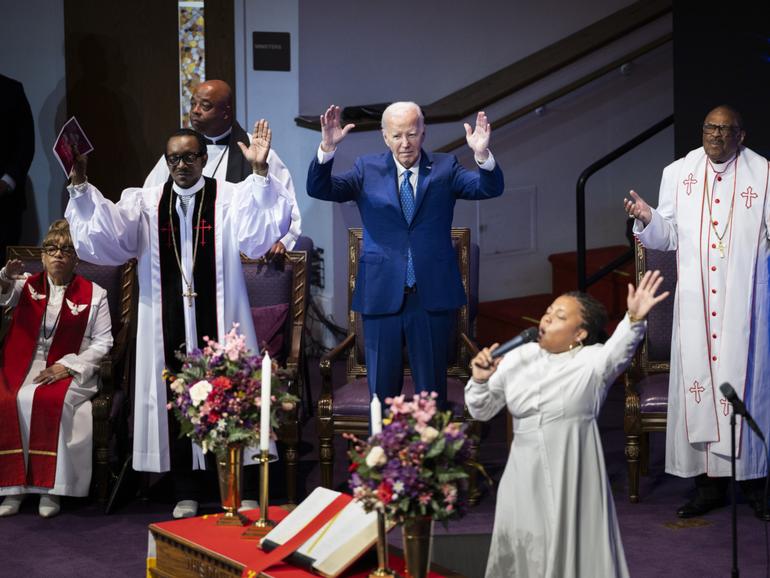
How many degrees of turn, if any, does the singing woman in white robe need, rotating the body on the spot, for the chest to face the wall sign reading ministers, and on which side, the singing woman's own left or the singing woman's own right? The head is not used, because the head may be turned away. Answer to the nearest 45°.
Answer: approximately 90° to the singing woman's own right

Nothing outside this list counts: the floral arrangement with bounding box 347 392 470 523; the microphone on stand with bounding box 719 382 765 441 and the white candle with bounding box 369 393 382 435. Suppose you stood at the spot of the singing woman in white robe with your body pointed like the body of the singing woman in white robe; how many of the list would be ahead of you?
2

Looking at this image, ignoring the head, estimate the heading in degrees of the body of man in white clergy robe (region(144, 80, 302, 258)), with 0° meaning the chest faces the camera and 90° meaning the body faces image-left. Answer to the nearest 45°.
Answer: approximately 45°

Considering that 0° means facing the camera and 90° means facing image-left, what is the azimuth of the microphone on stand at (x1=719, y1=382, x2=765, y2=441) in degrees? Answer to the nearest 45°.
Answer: approximately 90°
